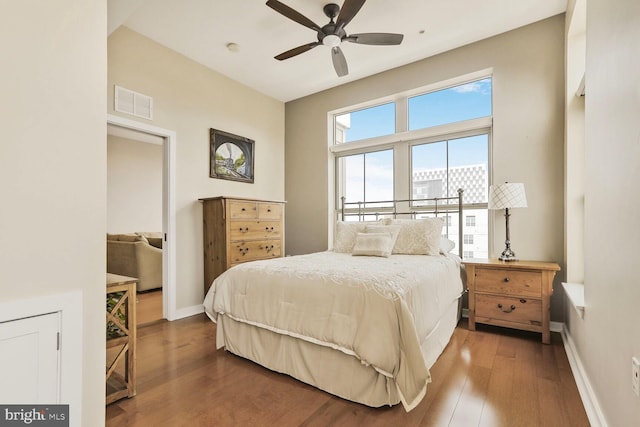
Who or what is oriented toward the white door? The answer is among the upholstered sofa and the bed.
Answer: the bed

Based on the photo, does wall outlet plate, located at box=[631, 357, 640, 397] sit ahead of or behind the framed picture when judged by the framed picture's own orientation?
ahead

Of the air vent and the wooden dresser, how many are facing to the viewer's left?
0

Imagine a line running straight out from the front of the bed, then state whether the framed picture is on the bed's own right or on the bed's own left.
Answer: on the bed's own right

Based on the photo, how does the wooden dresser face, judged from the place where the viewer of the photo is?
facing the viewer and to the right of the viewer

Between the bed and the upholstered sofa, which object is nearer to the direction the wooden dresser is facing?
the bed

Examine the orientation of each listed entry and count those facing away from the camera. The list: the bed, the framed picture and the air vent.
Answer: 0

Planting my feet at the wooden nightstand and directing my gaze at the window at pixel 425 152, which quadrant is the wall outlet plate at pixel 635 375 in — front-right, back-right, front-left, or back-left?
back-left

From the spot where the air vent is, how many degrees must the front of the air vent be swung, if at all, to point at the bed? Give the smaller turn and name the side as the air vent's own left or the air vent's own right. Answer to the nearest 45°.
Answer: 0° — it already faces it

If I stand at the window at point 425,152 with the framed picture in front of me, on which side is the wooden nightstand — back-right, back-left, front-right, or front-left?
back-left

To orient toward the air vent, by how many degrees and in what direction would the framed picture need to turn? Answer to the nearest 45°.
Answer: approximately 90° to its right

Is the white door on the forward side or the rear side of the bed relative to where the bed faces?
on the forward side

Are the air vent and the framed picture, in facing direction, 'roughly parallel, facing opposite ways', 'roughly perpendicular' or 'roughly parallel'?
roughly parallel

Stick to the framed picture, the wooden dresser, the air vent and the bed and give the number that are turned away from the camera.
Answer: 0
